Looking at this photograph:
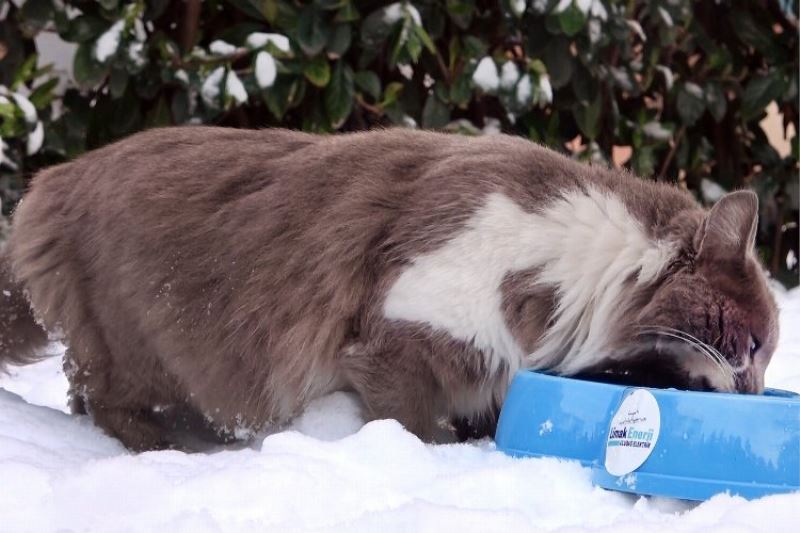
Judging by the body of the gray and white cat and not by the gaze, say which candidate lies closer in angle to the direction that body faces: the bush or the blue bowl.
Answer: the blue bowl

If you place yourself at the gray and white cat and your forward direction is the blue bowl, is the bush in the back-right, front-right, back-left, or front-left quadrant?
back-left

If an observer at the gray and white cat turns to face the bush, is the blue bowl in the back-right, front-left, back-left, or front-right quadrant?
back-right

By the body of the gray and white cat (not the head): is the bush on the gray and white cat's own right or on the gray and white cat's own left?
on the gray and white cat's own left

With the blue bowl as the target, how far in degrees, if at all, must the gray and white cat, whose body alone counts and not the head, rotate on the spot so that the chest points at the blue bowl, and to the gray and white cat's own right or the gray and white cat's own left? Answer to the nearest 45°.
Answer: approximately 45° to the gray and white cat's own right

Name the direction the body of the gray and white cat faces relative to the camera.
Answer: to the viewer's right
